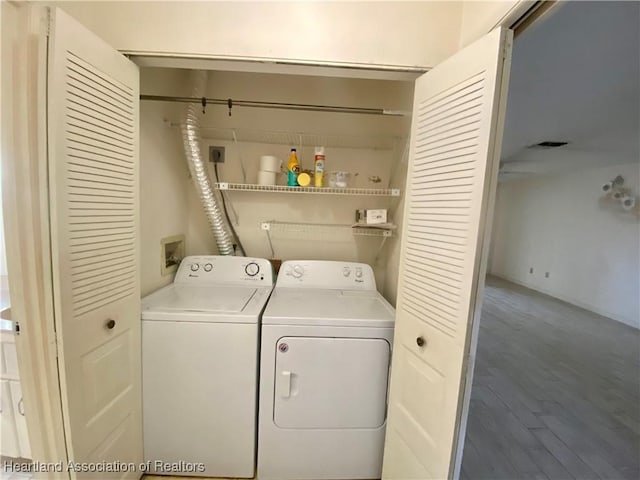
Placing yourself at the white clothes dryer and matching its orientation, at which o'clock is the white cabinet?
The white cabinet is roughly at 3 o'clock from the white clothes dryer.

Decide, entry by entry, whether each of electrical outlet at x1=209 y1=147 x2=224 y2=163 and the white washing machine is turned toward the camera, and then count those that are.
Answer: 2

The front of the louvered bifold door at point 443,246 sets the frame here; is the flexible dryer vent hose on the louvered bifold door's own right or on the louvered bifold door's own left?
on the louvered bifold door's own right

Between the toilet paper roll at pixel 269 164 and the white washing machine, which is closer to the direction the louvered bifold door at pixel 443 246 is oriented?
the white washing machine

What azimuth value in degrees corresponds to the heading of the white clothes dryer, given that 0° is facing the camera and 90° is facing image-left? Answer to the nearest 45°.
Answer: approximately 0°

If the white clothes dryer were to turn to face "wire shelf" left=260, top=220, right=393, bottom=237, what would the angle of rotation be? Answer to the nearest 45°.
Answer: approximately 180°

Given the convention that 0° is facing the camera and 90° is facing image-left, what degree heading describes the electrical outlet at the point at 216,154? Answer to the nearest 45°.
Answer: approximately 0°

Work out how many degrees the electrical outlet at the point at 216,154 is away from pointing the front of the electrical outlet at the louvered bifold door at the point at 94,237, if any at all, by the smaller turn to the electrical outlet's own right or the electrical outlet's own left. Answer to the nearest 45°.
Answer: approximately 45° to the electrical outlet's own right
